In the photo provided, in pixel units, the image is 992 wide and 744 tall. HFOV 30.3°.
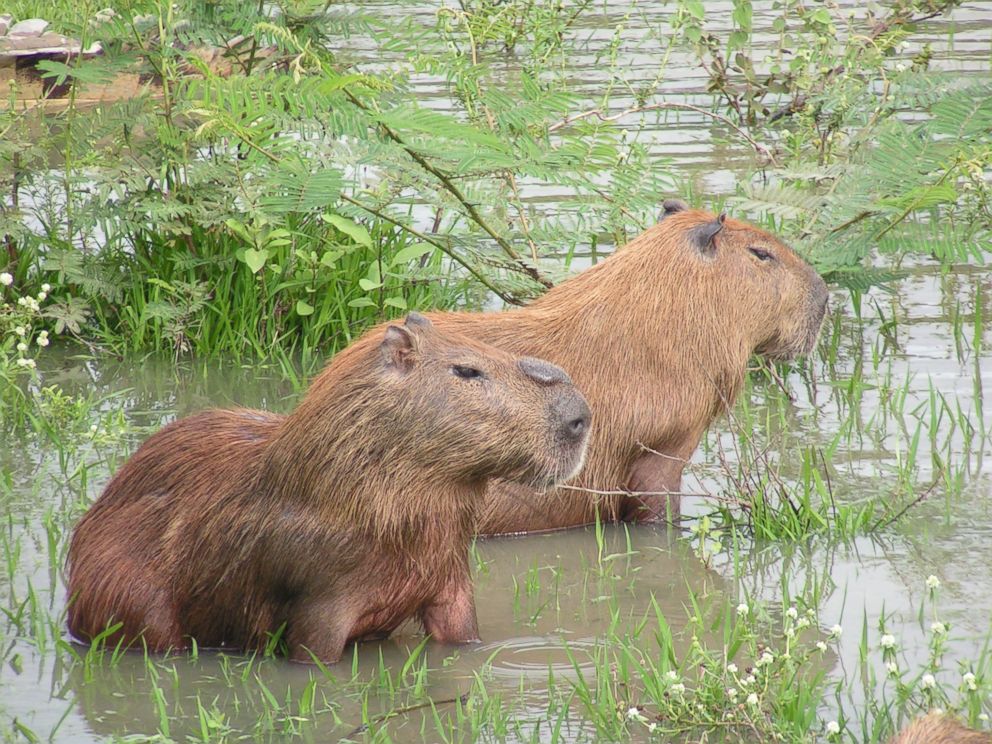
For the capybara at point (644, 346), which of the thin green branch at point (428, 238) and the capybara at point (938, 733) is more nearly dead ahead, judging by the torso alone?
the capybara

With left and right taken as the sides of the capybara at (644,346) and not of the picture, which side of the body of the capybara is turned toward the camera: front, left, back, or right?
right

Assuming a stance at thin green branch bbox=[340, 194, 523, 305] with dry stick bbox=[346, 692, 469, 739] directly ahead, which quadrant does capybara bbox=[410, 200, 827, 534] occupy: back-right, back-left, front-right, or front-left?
front-left

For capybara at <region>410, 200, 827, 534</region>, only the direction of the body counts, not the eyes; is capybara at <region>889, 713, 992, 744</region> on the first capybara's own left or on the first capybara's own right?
on the first capybara's own right

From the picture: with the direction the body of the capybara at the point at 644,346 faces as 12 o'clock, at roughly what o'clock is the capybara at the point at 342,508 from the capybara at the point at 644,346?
the capybara at the point at 342,508 is roughly at 4 o'clock from the capybara at the point at 644,346.

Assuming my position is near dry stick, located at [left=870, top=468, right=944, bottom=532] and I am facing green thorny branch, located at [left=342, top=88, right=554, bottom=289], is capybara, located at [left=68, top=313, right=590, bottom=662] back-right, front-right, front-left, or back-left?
front-left

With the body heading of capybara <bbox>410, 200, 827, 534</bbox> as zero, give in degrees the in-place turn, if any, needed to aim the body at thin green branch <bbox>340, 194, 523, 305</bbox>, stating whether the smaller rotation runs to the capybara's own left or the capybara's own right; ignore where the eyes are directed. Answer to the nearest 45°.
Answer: approximately 135° to the capybara's own left

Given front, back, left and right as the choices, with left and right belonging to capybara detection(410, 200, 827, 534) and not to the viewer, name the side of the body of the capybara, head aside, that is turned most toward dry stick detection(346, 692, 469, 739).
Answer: right

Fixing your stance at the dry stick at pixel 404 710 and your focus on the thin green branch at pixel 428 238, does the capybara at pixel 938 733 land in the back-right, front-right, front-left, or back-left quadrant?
back-right

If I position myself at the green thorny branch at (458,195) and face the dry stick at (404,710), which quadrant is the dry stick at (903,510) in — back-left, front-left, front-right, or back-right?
front-left

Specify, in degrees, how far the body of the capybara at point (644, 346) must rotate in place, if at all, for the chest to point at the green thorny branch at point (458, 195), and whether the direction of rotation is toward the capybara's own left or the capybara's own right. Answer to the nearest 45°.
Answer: approximately 135° to the capybara's own left
